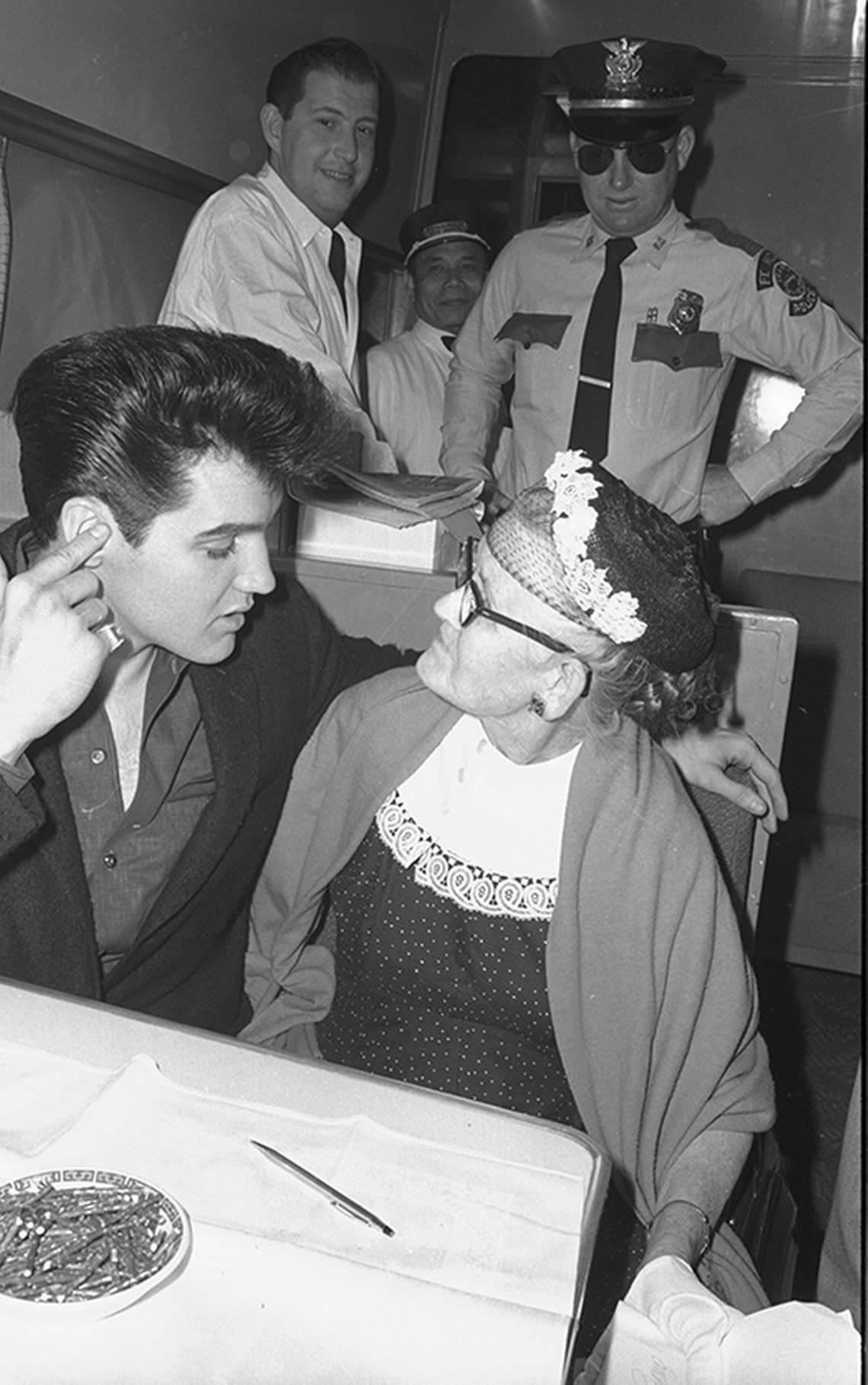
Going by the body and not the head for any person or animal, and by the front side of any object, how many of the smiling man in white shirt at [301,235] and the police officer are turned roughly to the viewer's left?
0

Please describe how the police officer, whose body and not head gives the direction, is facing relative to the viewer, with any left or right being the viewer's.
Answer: facing the viewer

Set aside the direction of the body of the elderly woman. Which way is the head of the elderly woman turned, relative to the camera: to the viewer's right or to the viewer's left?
to the viewer's left
